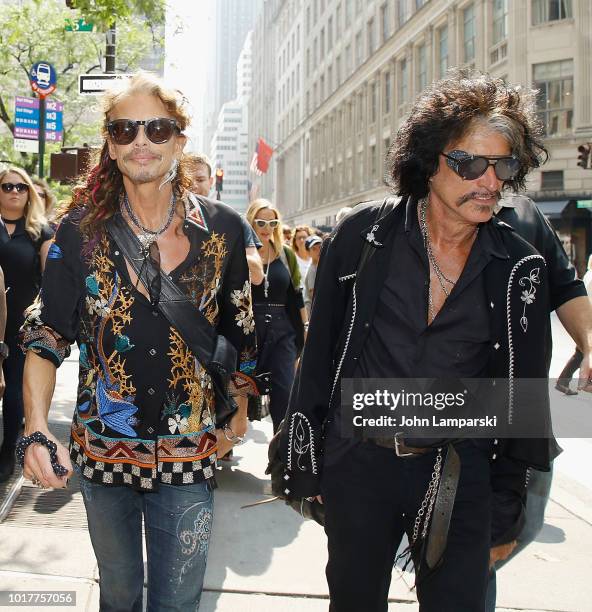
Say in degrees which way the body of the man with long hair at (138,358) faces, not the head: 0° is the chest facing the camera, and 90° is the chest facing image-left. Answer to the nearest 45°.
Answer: approximately 0°

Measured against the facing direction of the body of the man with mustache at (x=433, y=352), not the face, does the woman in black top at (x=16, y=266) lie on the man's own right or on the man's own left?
on the man's own right

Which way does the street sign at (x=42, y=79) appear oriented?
toward the camera

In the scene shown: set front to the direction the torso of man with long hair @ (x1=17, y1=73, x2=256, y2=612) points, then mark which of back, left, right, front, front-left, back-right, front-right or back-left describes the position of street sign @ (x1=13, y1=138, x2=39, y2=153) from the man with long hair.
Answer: back

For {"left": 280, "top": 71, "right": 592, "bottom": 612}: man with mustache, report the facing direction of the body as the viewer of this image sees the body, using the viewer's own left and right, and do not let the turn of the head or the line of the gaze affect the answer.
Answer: facing the viewer

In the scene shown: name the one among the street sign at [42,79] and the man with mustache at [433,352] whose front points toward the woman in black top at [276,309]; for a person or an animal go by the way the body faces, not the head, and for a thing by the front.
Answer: the street sign

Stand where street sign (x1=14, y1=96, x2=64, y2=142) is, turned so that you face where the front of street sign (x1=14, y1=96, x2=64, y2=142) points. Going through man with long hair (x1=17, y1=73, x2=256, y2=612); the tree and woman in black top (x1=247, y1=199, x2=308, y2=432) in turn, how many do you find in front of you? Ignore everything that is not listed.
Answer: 2

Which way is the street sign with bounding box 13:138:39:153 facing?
toward the camera

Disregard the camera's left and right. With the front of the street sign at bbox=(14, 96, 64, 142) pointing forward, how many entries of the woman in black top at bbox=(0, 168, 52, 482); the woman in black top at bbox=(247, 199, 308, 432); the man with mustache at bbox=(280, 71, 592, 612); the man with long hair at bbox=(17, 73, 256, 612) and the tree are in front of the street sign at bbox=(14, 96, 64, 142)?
4

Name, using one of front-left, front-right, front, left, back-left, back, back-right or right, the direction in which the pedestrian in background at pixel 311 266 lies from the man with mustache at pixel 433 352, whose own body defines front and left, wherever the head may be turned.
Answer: back

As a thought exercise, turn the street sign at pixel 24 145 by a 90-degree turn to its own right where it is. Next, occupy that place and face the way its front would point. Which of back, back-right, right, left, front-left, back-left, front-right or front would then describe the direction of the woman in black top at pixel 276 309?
left
